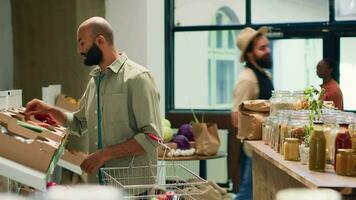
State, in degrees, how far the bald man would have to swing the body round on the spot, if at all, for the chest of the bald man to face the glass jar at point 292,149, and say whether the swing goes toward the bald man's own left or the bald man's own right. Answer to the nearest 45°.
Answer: approximately 135° to the bald man's own left

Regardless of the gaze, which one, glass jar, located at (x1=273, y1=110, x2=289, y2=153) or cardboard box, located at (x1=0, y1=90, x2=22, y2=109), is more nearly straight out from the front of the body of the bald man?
the cardboard box

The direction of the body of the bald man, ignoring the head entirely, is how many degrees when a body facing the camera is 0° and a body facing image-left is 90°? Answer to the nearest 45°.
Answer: approximately 45°

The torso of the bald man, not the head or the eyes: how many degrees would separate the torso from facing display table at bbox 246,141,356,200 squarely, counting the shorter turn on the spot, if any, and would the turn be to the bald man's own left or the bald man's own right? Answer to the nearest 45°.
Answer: approximately 135° to the bald man's own left

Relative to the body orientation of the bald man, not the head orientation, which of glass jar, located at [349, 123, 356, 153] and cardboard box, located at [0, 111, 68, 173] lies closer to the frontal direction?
the cardboard box

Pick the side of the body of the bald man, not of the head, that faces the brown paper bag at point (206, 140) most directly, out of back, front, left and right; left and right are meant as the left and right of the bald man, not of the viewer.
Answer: back

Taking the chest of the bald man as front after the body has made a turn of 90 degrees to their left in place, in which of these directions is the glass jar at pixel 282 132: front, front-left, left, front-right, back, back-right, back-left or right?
front-left

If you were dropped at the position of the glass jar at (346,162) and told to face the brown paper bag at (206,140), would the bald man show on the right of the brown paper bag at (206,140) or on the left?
left

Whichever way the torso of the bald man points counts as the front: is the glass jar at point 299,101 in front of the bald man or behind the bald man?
behind

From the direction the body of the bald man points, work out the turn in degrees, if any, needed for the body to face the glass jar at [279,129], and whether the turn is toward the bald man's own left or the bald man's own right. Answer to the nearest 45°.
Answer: approximately 135° to the bald man's own left
